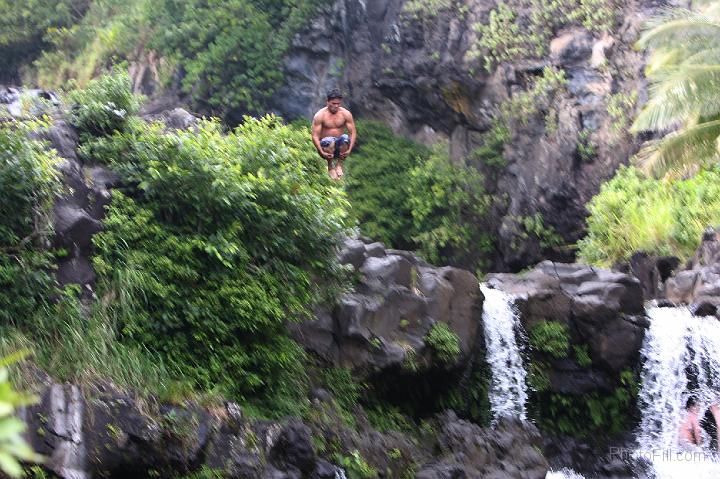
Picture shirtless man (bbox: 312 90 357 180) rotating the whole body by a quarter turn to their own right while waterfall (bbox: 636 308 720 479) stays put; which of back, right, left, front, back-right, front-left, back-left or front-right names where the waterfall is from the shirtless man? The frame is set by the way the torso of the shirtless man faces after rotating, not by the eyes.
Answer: back

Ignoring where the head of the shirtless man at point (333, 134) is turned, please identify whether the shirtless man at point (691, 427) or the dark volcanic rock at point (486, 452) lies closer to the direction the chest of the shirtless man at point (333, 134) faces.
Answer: the dark volcanic rock

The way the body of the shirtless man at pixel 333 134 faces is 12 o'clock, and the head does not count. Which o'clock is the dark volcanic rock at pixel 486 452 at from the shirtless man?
The dark volcanic rock is roughly at 11 o'clock from the shirtless man.

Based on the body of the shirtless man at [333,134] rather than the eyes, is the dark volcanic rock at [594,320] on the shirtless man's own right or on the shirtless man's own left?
on the shirtless man's own left

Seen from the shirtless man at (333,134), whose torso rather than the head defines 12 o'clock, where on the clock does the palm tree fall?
The palm tree is roughly at 9 o'clock from the shirtless man.

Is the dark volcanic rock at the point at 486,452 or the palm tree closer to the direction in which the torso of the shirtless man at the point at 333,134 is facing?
the dark volcanic rock

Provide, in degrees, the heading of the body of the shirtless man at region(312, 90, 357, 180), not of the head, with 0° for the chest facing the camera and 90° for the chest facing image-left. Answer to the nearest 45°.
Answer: approximately 0°
